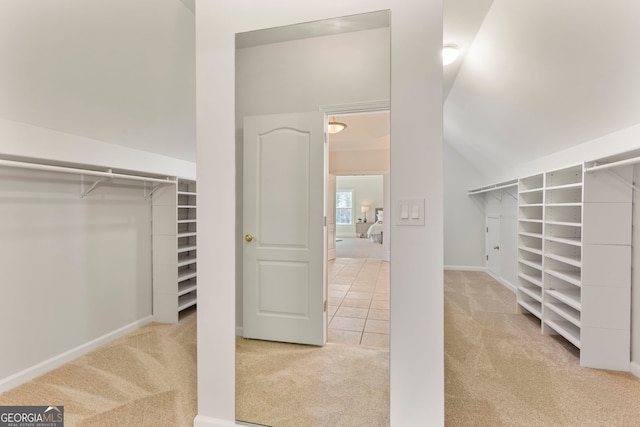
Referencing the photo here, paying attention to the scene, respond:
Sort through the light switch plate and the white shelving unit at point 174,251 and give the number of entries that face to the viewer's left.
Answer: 0

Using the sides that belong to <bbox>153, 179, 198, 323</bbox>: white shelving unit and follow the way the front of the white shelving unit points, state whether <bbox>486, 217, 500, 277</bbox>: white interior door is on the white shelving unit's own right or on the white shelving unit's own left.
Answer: on the white shelving unit's own left

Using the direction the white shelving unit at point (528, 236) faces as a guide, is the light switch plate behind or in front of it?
in front

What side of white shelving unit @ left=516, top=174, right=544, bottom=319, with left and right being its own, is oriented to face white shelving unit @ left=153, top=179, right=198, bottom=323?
front

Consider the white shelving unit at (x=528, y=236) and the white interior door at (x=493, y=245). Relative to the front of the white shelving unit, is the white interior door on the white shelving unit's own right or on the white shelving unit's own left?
on the white shelving unit's own right

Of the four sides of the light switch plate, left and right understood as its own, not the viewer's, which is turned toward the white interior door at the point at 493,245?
back

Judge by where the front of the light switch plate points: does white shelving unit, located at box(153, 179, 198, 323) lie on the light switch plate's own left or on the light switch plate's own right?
on the light switch plate's own right

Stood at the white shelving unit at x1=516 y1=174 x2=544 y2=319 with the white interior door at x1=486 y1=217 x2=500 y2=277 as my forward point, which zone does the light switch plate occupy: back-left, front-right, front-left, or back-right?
back-left

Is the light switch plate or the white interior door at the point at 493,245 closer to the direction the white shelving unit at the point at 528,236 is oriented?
the light switch plate

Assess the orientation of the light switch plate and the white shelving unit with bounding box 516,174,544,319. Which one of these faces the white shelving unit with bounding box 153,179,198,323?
the white shelving unit with bounding box 516,174,544,319

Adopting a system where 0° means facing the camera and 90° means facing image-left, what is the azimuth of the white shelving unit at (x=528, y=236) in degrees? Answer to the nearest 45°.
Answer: approximately 45°

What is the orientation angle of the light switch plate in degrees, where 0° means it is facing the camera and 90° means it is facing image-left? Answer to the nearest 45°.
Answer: approximately 0°
